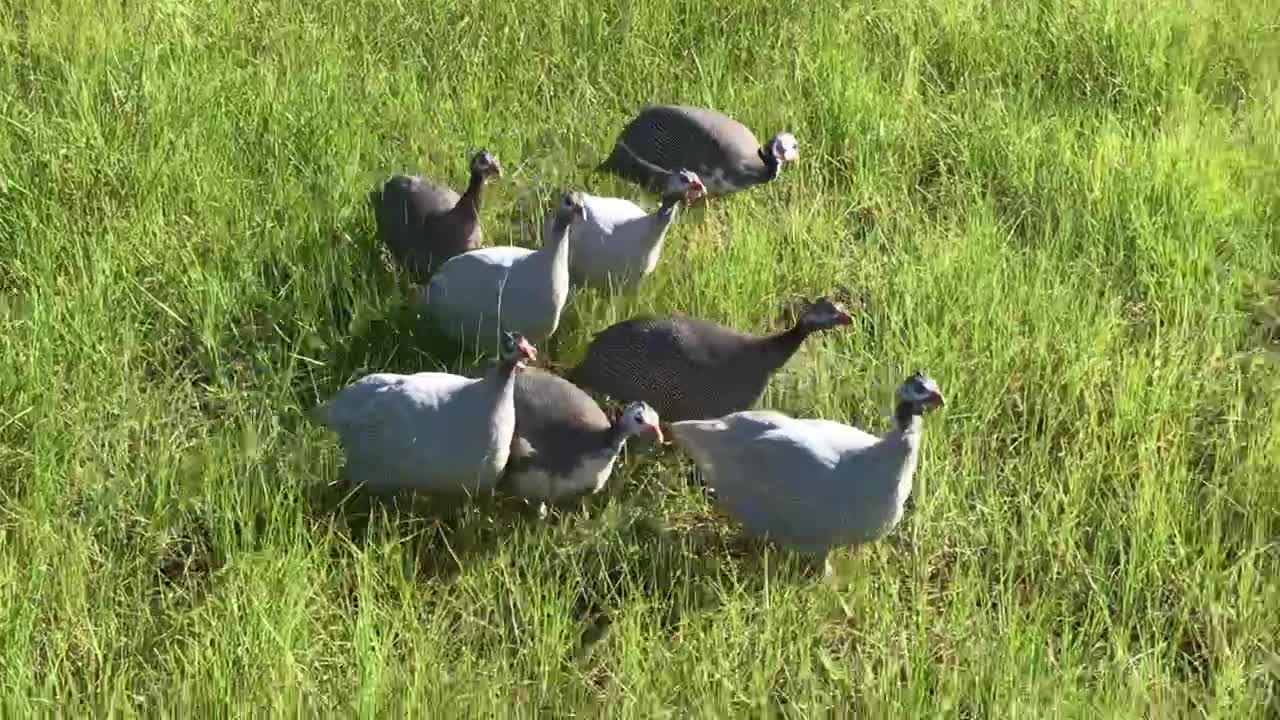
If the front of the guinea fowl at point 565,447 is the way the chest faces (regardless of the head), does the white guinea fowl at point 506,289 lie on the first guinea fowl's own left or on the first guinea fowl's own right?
on the first guinea fowl's own left

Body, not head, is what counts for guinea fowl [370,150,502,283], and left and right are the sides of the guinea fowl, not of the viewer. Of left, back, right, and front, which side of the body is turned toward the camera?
right

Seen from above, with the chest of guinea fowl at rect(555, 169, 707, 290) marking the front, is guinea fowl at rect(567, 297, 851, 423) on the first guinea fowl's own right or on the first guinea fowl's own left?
on the first guinea fowl's own right

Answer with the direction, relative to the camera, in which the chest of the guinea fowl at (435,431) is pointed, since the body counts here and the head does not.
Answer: to the viewer's right

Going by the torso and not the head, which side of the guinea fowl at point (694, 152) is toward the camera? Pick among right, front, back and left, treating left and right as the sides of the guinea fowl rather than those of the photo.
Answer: right

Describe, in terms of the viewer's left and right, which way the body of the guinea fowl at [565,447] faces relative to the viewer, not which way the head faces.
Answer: facing to the right of the viewer

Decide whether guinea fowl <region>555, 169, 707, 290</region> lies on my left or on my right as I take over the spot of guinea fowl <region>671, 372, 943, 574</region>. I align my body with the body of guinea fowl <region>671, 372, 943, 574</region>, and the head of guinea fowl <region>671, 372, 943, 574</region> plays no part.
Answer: on my left

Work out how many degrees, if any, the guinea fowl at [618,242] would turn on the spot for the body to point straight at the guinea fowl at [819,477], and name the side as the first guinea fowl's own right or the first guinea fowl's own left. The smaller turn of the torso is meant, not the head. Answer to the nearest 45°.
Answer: approximately 90° to the first guinea fowl's own right

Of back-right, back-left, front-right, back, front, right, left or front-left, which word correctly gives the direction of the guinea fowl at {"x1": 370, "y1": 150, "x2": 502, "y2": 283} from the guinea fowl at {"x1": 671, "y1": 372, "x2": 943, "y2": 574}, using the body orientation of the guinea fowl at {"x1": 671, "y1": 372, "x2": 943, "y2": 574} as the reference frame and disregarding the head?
back-left

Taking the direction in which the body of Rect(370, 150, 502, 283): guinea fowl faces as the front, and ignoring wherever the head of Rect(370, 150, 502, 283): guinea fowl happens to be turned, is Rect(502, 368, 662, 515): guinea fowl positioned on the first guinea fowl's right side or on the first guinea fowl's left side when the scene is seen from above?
on the first guinea fowl's right side

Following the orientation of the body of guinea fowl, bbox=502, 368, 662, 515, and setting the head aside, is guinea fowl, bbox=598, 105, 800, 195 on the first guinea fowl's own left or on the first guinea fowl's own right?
on the first guinea fowl's own left

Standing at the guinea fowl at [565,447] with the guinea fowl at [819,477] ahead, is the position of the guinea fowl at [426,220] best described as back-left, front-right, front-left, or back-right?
back-left
